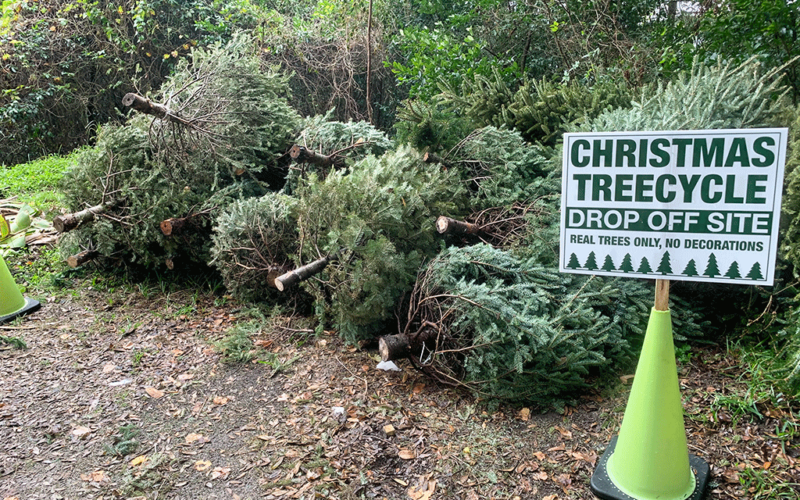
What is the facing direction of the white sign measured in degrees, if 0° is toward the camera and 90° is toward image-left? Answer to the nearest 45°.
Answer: approximately 0°

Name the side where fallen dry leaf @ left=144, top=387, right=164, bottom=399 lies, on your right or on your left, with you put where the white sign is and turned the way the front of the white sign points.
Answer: on your right

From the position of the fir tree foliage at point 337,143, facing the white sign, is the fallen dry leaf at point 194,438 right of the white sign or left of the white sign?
right

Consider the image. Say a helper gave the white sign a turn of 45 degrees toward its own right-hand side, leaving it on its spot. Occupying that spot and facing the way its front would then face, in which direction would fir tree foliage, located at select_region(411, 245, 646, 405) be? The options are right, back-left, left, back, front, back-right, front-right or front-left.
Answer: right

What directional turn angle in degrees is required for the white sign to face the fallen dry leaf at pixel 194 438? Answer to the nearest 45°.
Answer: approximately 90° to its right

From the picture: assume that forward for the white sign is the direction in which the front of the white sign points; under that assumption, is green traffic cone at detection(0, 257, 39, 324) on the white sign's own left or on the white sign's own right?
on the white sign's own right

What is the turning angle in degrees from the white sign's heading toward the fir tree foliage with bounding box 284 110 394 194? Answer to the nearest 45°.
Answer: approximately 135° to its right

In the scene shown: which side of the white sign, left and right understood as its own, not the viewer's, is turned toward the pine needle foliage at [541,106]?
back

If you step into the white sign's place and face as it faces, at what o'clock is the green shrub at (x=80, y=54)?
The green shrub is roughly at 4 o'clock from the white sign.

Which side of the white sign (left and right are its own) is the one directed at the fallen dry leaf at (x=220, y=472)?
right

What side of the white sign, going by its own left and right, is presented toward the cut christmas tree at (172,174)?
right
